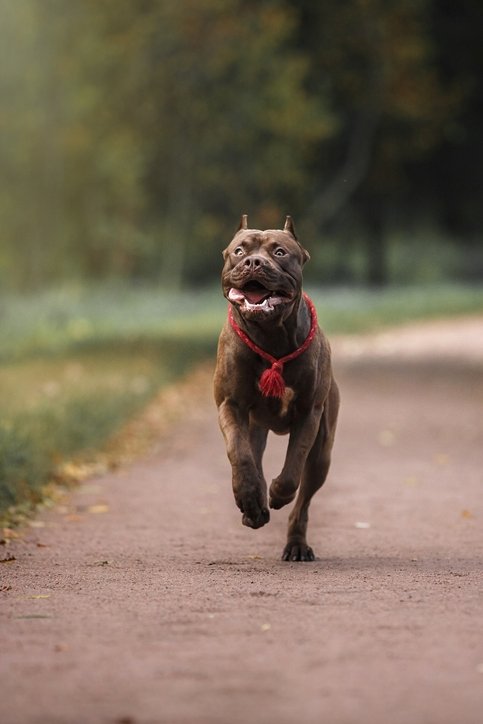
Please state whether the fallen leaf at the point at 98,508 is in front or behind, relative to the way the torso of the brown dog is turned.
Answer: behind

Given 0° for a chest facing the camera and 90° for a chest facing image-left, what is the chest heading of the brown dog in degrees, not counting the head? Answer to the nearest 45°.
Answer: approximately 0°
